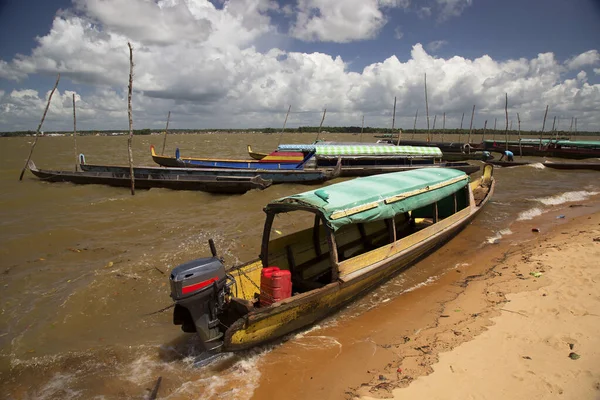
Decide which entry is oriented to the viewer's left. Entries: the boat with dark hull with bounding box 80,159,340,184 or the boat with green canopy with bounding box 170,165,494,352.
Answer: the boat with dark hull

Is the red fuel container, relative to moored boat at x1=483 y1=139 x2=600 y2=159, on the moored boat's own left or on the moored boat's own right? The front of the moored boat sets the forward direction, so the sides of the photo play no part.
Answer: on the moored boat's own left

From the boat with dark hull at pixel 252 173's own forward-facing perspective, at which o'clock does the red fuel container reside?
The red fuel container is roughly at 9 o'clock from the boat with dark hull.

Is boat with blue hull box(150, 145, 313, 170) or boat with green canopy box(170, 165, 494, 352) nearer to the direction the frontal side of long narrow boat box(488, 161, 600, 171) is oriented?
the boat with blue hull

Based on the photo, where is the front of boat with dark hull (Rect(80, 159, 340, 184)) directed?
to the viewer's left

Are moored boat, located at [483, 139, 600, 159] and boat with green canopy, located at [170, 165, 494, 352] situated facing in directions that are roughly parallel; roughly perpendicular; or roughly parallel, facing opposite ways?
roughly perpendicular

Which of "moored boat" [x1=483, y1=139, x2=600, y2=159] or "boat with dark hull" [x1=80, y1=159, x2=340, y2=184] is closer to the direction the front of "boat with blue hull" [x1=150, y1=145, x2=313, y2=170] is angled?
the boat with dark hull

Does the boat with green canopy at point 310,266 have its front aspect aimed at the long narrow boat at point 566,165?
yes

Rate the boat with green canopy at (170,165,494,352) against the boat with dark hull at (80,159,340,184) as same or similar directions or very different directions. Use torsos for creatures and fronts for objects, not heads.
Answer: very different directions

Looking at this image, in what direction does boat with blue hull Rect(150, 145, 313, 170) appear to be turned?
to the viewer's left

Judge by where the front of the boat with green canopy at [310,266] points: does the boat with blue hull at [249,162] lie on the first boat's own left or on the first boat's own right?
on the first boat's own left

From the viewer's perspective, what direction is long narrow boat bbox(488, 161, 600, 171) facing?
to the viewer's left

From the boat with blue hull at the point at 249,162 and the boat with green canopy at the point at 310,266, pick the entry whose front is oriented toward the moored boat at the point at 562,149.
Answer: the boat with green canopy

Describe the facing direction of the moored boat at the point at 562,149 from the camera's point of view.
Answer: facing to the left of the viewer

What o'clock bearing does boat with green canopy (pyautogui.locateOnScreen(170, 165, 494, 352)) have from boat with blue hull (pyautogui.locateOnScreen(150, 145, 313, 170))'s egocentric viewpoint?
The boat with green canopy is roughly at 9 o'clock from the boat with blue hull.

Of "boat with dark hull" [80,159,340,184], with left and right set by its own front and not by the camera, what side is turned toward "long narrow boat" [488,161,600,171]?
back

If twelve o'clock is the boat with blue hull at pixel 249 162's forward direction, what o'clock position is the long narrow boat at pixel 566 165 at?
The long narrow boat is roughly at 6 o'clock from the boat with blue hull.

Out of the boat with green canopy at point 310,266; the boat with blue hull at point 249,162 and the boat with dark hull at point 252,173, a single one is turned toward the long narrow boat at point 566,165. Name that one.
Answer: the boat with green canopy

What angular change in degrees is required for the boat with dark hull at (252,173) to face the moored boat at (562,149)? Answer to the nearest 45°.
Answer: approximately 180°
